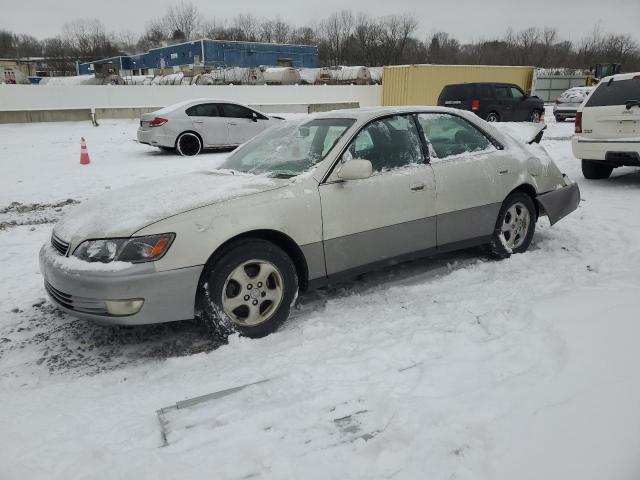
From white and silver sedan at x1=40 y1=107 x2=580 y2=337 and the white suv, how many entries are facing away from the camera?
1

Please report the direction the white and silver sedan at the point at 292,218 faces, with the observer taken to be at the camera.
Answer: facing the viewer and to the left of the viewer

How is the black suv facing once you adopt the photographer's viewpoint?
facing away from the viewer and to the right of the viewer

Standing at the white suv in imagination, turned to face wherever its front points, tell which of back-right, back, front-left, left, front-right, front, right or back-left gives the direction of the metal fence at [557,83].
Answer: front

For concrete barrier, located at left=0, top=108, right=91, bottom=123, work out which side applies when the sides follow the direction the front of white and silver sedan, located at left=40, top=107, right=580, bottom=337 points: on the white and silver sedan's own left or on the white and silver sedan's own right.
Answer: on the white and silver sedan's own right

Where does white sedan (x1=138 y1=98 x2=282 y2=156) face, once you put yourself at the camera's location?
facing away from the viewer and to the right of the viewer

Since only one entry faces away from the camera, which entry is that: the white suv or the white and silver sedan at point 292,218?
the white suv

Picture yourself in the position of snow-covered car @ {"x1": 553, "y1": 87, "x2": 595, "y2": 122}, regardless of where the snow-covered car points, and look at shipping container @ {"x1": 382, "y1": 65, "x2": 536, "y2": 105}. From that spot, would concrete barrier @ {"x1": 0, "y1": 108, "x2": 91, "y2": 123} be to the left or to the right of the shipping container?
left

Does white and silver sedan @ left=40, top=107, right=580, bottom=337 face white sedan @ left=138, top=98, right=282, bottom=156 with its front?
no

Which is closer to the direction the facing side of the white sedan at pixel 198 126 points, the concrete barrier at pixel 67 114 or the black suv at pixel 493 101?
the black suv

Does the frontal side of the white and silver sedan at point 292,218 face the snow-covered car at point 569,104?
no

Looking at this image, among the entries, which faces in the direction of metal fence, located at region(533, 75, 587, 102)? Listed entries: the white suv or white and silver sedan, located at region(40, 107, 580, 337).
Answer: the white suv

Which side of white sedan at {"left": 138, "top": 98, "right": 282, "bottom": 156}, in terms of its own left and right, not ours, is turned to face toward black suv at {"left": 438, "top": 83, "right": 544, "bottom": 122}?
front

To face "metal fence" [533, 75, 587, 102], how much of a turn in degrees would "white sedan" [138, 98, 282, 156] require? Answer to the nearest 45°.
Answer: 0° — it already faces it

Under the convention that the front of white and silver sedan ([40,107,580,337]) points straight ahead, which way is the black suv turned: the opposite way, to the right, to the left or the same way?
the opposite way

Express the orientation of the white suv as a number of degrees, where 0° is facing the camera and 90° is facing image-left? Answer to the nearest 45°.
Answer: approximately 180°
